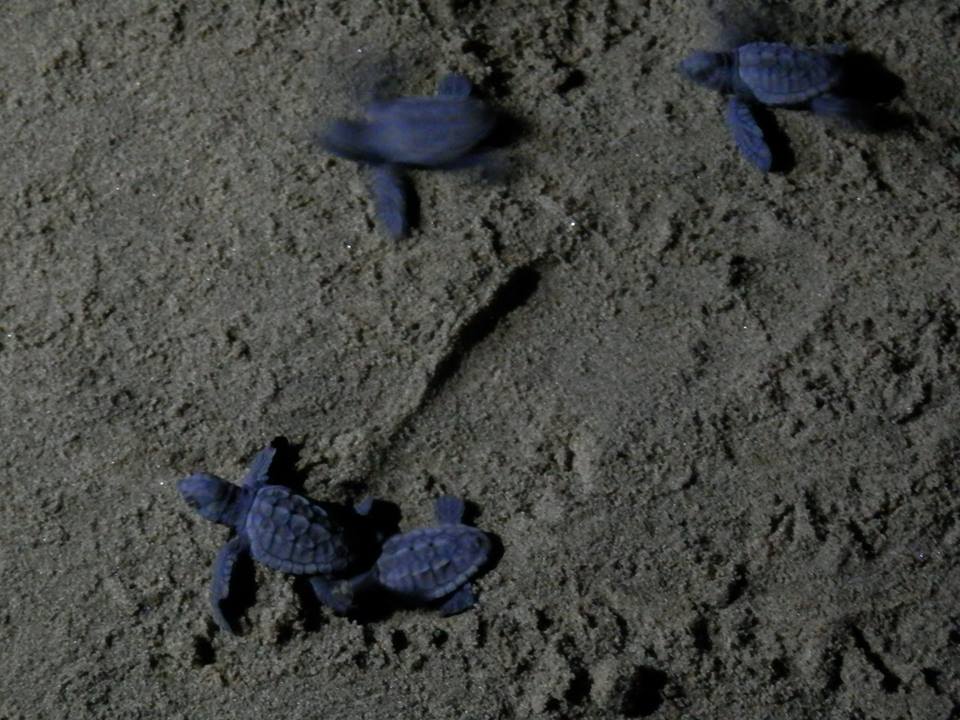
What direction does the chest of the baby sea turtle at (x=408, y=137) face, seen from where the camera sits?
to the viewer's left

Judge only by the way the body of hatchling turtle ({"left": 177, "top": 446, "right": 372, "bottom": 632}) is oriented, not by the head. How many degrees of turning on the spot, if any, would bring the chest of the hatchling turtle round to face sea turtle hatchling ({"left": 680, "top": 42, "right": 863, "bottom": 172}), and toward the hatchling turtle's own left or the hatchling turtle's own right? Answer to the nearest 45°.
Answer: approximately 135° to the hatchling turtle's own right

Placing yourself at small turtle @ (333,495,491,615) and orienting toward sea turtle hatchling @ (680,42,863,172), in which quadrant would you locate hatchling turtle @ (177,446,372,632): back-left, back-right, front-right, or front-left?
back-left

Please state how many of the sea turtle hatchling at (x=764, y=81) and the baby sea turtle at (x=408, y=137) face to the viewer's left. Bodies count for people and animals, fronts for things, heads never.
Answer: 2

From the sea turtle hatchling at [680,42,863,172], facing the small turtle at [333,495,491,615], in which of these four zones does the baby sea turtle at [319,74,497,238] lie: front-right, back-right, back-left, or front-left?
front-right

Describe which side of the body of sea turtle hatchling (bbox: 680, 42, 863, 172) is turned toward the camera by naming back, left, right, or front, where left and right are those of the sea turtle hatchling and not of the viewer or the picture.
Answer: left

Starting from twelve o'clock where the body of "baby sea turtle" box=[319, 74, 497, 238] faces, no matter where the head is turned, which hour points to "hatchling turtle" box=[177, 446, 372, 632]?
The hatchling turtle is roughly at 10 o'clock from the baby sea turtle.

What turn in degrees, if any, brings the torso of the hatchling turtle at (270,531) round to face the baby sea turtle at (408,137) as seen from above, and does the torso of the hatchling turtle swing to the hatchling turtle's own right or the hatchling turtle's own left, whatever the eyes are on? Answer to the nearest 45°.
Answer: approximately 90° to the hatchling turtle's own right

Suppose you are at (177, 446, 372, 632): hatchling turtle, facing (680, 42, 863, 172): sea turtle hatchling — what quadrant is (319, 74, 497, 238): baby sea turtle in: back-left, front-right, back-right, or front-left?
front-left

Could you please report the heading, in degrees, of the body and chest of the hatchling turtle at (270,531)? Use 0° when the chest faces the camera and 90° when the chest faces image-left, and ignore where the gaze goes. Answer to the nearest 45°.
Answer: approximately 135°
